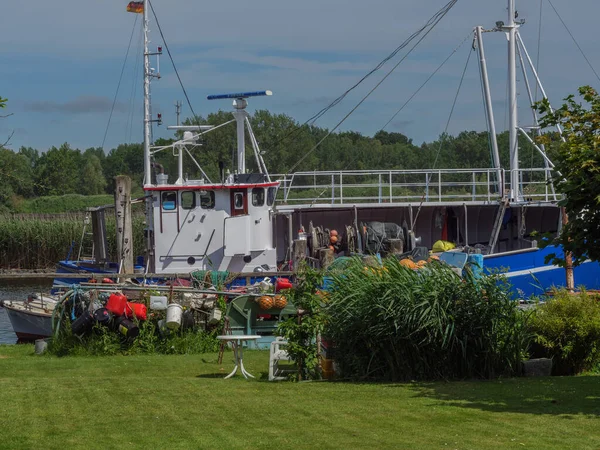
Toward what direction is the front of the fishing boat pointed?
to the viewer's right

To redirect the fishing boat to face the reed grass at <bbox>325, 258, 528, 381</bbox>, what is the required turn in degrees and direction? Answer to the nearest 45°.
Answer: approximately 90° to its right

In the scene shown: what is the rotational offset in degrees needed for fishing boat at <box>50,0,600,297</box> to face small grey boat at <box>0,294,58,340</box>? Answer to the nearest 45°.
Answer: approximately 135° to its right

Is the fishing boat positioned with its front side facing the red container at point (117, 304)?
no

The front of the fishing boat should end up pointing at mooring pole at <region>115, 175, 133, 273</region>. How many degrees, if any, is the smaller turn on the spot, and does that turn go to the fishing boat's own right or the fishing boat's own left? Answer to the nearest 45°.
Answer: approximately 180°

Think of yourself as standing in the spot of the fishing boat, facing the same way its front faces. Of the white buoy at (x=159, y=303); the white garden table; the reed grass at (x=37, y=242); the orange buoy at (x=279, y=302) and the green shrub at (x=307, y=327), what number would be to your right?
4

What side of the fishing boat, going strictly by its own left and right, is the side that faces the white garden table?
right

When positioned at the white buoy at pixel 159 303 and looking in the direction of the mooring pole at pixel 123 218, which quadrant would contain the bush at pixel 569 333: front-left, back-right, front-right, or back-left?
back-right

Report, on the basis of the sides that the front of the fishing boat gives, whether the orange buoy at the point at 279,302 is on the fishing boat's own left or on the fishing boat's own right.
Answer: on the fishing boat's own right

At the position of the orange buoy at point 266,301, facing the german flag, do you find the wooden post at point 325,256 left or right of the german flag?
right

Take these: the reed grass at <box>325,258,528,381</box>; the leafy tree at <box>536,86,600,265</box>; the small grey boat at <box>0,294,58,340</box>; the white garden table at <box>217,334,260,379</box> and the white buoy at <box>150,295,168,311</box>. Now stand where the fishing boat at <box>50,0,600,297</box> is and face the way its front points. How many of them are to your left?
0

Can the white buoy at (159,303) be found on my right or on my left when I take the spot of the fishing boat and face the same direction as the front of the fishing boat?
on my right

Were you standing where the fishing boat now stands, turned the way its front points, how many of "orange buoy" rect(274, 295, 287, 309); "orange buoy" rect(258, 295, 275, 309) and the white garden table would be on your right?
3

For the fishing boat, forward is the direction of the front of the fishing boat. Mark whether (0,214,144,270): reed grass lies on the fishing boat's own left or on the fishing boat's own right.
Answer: on the fishing boat's own left

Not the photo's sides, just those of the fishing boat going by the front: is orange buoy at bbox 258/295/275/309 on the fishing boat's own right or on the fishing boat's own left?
on the fishing boat's own right

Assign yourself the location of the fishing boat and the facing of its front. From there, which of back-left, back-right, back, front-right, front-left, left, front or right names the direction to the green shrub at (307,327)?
right

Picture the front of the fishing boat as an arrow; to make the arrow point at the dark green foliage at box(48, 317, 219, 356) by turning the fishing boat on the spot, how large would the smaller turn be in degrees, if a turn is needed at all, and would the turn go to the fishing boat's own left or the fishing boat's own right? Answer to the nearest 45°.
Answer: approximately 90° to the fishing boat's own right

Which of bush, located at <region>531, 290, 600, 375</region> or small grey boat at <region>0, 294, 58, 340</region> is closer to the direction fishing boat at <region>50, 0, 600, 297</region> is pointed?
the bush

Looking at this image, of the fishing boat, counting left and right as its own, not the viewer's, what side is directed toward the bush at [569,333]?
right
